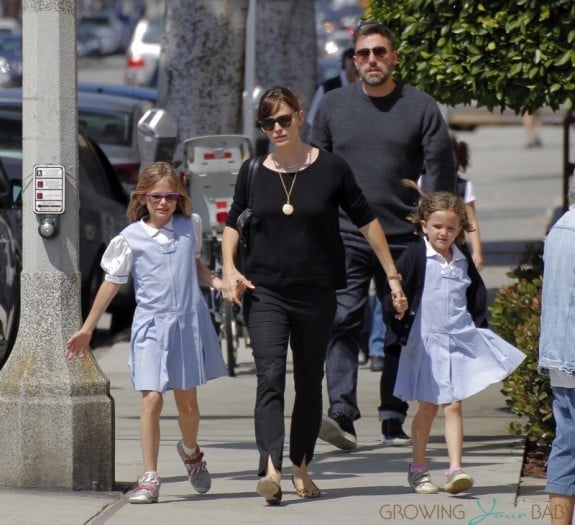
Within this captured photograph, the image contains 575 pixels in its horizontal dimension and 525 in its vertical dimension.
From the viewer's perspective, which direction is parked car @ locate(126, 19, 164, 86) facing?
away from the camera

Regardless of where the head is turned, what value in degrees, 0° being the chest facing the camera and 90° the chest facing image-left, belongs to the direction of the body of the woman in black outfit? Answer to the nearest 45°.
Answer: approximately 0°

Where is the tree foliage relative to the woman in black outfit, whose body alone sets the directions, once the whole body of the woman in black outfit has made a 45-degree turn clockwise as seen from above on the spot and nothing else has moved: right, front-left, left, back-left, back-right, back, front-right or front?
back

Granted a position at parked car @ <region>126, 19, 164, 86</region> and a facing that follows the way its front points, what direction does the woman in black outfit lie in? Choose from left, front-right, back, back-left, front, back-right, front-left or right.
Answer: back

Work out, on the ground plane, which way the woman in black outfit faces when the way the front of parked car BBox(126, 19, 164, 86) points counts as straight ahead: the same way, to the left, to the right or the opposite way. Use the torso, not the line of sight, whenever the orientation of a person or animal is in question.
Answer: the opposite way

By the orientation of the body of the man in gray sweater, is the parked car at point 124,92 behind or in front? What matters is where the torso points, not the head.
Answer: behind

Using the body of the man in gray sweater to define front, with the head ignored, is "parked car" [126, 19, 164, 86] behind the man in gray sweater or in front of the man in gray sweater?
behind

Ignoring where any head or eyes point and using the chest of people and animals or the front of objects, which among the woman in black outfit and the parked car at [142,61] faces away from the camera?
the parked car

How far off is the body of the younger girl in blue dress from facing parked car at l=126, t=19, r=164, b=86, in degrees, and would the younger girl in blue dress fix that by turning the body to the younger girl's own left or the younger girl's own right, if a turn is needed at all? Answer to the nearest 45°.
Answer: approximately 180°
